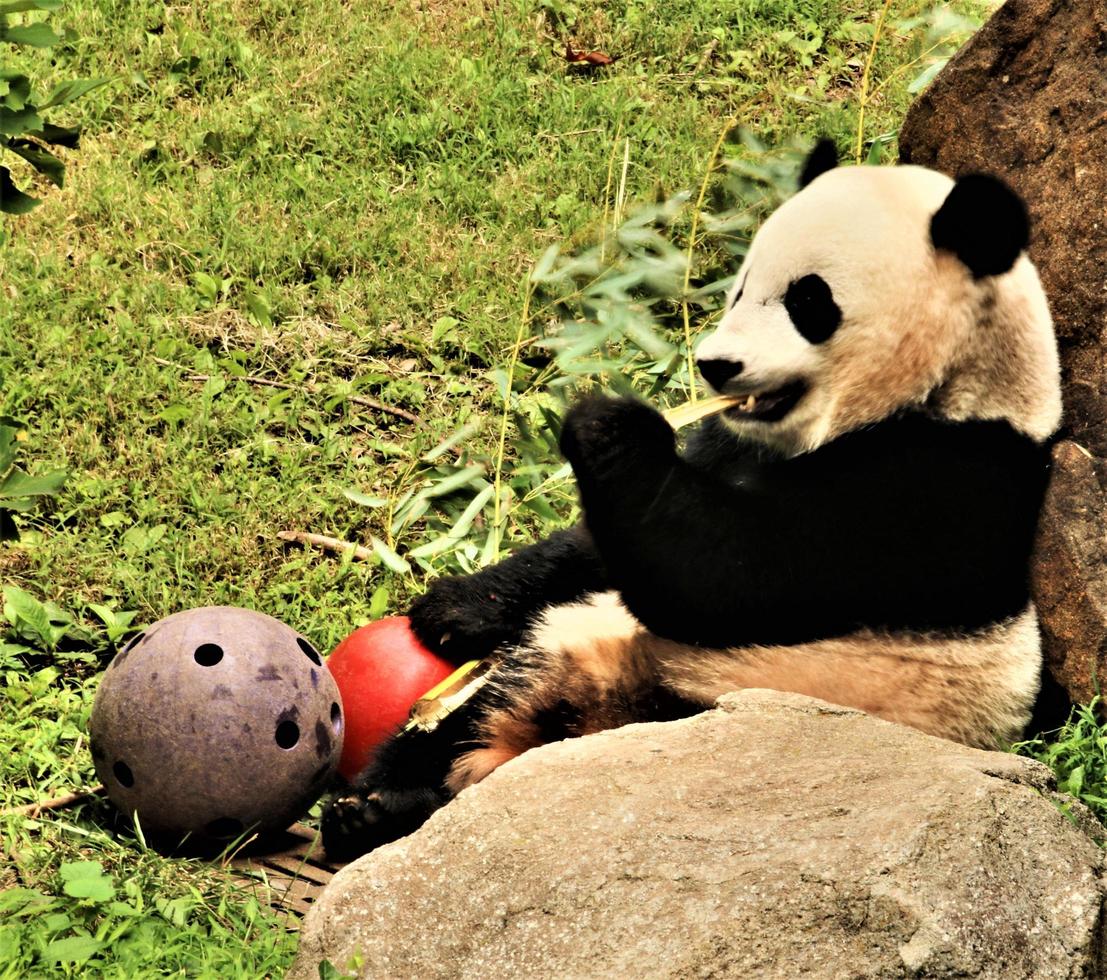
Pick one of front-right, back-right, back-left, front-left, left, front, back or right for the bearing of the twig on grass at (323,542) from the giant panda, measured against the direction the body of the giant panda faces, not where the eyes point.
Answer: front-right

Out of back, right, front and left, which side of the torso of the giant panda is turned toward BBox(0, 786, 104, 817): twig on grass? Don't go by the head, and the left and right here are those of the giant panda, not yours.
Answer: front

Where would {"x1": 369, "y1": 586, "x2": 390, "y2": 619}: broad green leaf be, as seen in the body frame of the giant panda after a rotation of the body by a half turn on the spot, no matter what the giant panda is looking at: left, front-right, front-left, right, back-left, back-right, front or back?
back-left

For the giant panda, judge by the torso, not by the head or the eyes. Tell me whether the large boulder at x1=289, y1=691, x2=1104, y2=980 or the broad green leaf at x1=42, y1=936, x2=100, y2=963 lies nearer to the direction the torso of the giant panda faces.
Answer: the broad green leaf

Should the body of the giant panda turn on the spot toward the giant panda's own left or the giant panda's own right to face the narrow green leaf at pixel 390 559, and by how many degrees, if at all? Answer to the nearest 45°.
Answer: approximately 45° to the giant panda's own right

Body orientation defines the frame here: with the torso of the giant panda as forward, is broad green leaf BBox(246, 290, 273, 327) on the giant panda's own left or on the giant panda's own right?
on the giant panda's own right

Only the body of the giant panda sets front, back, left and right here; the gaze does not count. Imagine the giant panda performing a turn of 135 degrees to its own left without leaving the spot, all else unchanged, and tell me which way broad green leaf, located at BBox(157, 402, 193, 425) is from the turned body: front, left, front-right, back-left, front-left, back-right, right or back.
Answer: back

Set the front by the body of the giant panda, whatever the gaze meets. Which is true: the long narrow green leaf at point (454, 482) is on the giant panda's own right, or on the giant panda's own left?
on the giant panda's own right

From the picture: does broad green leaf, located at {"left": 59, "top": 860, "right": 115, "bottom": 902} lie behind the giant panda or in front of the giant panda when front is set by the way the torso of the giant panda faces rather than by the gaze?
in front

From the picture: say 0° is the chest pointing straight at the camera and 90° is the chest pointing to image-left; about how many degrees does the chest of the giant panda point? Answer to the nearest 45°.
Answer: approximately 90°

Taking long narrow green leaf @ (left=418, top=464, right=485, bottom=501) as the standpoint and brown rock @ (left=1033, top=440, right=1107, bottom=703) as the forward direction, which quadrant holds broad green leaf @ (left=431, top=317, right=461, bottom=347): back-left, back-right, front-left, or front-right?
back-left
